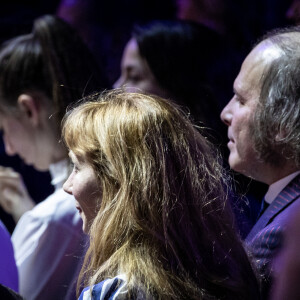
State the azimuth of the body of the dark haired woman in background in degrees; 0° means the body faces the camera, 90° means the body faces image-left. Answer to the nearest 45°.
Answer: approximately 90°

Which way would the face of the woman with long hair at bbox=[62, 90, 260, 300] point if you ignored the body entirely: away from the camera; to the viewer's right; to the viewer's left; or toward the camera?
to the viewer's left

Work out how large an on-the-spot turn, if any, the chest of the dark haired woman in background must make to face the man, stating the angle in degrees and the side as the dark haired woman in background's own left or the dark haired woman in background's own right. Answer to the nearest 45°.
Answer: approximately 135° to the dark haired woman in background's own left

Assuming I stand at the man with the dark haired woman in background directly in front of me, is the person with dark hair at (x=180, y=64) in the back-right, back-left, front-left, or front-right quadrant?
front-right

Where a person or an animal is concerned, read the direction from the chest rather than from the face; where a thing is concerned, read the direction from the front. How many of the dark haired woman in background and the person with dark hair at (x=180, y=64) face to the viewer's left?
2

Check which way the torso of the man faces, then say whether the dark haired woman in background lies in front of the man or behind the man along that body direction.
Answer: in front

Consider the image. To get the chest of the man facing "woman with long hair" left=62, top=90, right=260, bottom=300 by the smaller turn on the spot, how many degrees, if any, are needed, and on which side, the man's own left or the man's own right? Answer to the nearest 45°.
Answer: approximately 45° to the man's own left

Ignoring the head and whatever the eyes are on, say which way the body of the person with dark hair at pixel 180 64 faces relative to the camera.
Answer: to the viewer's left

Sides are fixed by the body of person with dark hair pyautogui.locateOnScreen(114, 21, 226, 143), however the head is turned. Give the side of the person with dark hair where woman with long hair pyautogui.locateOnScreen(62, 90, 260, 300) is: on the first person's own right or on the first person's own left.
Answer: on the first person's own left

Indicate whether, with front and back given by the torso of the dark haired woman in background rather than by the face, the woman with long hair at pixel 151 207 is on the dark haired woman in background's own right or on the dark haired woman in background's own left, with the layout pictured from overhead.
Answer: on the dark haired woman in background's own left

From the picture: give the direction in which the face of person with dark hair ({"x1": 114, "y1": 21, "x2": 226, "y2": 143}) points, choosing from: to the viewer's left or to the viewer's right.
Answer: to the viewer's left

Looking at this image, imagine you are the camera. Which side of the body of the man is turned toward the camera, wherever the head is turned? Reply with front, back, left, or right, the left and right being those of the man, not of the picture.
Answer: left

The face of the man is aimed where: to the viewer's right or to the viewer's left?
to the viewer's left
